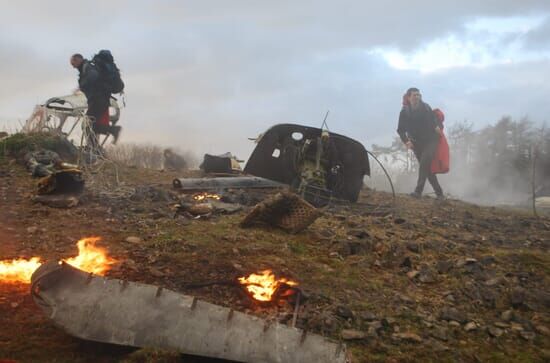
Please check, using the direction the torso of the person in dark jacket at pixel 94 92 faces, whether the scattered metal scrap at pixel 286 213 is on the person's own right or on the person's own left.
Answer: on the person's own left

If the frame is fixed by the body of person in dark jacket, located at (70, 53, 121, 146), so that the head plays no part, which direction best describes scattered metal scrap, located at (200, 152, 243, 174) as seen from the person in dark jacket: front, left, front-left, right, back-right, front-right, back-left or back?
back

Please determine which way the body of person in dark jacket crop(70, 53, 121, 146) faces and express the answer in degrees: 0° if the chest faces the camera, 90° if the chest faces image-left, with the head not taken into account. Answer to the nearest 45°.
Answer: approximately 90°

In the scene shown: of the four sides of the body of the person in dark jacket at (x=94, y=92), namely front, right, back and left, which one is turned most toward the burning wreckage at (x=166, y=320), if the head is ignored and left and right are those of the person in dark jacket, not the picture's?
left

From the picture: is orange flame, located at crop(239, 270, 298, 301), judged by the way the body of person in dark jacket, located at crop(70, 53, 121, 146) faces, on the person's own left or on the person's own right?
on the person's own left

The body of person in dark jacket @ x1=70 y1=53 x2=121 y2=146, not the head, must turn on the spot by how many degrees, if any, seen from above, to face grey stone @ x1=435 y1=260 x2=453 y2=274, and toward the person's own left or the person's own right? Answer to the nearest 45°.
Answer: approximately 135° to the person's own left

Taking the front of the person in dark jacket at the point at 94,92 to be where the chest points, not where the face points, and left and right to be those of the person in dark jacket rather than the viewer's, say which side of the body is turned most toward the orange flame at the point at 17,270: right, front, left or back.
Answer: left

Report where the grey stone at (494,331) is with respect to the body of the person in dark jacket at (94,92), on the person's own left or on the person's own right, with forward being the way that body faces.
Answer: on the person's own left

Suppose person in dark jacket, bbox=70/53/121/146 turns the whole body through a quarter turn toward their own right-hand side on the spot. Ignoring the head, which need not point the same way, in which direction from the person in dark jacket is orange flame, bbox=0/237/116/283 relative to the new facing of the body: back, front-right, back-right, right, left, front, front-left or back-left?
back

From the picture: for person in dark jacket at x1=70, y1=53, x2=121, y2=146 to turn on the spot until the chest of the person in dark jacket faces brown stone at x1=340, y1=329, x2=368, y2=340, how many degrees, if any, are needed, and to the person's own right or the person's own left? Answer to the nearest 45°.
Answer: approximately 90° to the person's own left

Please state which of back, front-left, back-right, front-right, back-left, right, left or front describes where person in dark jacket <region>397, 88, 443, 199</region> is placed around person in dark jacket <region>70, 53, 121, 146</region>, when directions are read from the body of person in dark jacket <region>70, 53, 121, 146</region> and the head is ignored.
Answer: back

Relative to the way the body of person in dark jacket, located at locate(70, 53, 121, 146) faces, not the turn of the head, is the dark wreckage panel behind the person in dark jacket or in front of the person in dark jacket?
behind
